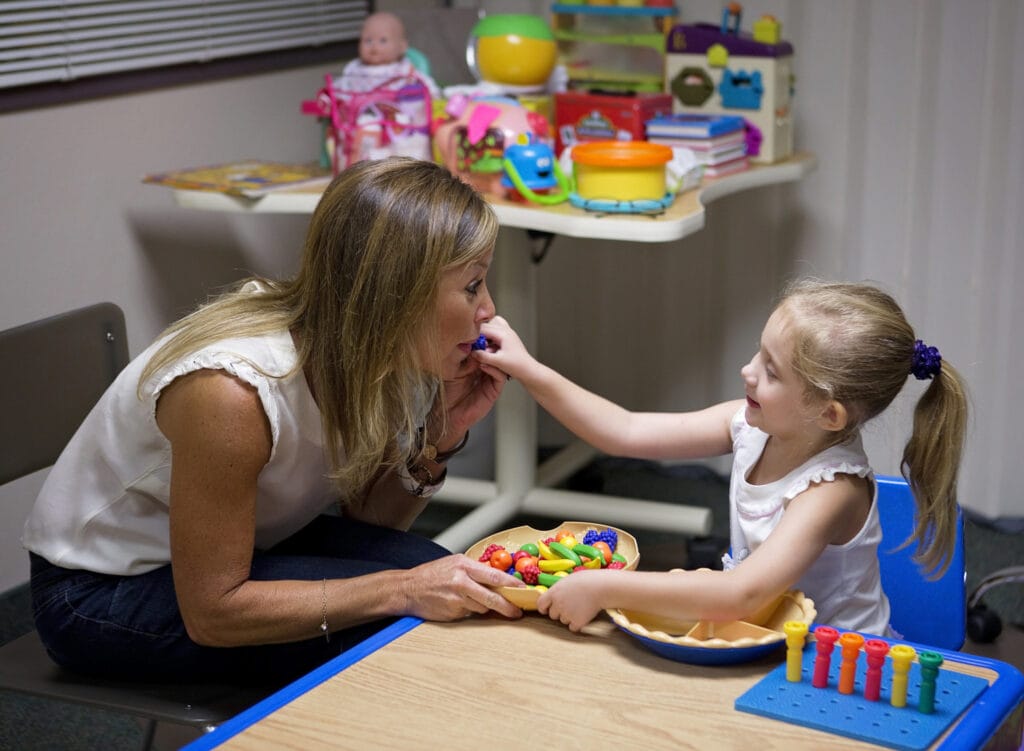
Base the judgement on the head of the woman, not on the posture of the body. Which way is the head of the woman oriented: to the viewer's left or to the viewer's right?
to the viewer's right

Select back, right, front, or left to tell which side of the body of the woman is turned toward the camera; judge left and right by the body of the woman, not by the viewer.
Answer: right

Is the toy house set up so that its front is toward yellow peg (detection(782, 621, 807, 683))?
yes

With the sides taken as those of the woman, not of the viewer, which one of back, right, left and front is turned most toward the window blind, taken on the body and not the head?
left

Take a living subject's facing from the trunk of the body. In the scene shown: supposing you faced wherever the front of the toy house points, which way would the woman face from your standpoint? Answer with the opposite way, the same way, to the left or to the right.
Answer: to the left

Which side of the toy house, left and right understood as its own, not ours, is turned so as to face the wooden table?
front

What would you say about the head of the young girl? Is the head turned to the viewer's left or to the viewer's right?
to the viewer's left

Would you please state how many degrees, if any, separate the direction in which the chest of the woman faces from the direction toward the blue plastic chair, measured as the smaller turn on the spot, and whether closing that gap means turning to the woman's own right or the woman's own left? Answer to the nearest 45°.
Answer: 0° — they already face it

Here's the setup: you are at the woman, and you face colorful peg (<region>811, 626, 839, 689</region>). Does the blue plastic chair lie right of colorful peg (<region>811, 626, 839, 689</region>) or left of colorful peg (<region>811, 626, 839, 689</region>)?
left

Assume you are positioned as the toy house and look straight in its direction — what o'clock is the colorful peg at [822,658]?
The colorful peg is roughly at 12 o'clock from the toy house.

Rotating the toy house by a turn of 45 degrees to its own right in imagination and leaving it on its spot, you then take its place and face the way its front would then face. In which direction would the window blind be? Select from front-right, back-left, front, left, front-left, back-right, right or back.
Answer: front-right

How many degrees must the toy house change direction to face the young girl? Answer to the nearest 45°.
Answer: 0° — it already faces them

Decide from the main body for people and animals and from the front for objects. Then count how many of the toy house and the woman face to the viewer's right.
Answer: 1

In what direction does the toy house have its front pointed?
toward the camera
